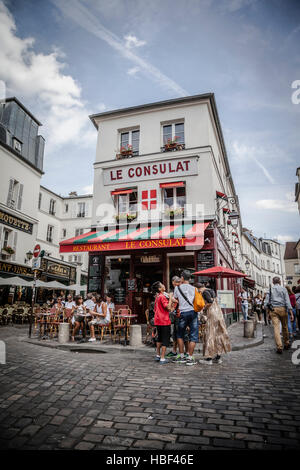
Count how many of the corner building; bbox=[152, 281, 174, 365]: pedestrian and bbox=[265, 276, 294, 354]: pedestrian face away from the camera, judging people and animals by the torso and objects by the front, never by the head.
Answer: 1

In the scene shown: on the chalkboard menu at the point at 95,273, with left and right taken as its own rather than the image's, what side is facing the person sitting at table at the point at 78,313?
front

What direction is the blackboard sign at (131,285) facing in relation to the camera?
toward the camera

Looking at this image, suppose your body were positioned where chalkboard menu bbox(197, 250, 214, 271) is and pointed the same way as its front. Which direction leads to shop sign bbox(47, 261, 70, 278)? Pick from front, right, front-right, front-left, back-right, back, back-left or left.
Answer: back-right

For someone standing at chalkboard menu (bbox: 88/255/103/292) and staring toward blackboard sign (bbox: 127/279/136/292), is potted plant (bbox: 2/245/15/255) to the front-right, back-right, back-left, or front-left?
back-left

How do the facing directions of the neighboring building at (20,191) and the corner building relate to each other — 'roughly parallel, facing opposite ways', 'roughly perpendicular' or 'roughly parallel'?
roughly perpendicular

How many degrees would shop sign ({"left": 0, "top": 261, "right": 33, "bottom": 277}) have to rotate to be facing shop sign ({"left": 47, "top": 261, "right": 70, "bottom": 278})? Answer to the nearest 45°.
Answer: approximately 90° to its left

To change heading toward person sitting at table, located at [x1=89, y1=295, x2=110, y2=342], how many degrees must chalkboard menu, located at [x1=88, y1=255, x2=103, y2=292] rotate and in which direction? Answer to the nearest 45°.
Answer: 0° — it already faces them

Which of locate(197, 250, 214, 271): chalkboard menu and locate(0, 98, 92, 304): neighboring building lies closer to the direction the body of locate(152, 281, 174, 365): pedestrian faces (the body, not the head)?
the chalkboard menu
